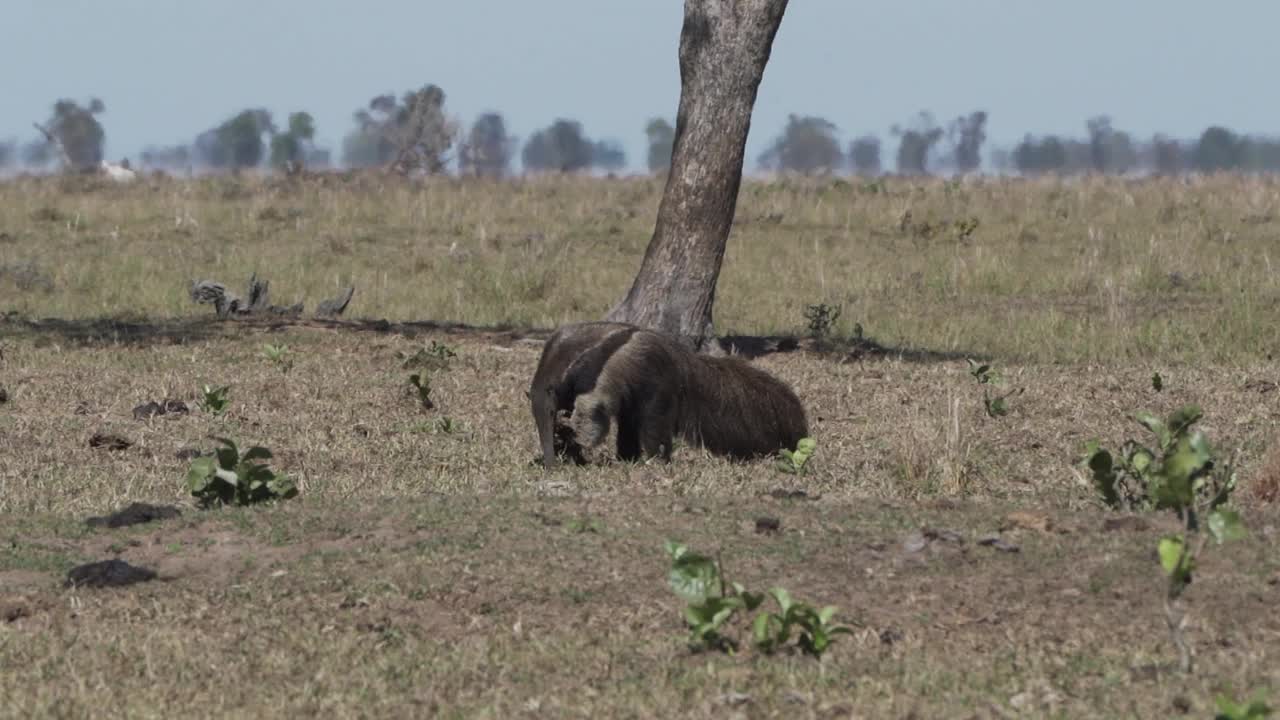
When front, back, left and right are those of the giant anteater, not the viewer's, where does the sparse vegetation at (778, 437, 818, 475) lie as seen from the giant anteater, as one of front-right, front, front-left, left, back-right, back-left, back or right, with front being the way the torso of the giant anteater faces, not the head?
back

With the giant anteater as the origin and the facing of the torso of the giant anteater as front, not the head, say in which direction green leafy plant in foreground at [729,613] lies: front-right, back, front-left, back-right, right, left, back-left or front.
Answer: left

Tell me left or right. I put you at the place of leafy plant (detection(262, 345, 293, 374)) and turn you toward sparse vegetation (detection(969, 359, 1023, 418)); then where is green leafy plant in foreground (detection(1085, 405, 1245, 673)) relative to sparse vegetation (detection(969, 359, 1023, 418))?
right

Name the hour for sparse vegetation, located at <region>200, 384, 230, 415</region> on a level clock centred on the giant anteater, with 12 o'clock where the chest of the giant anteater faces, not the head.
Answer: The sparse vegetation is roughly at 1 o'clock from the giant anteater.

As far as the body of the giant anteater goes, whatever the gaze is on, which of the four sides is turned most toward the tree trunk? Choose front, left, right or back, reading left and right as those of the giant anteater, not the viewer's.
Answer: right

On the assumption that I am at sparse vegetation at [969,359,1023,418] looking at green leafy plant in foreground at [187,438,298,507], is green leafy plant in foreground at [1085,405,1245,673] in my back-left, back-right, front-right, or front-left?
front-left

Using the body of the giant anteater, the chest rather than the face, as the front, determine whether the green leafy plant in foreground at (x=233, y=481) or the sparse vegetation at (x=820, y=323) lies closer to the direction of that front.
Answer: the green leafy plant in foreground

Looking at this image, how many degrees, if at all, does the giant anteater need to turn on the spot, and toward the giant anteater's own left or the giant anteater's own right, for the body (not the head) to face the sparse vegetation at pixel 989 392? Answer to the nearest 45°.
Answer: approximately 135° to the giant anteater's own right

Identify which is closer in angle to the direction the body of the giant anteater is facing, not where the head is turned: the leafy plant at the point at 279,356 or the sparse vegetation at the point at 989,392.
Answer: the leafy plant

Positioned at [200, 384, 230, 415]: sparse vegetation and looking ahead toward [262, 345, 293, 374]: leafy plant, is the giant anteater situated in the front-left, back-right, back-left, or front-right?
back-right

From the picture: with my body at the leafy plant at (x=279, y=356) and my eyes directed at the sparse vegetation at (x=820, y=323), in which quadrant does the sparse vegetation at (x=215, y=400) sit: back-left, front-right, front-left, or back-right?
back-right

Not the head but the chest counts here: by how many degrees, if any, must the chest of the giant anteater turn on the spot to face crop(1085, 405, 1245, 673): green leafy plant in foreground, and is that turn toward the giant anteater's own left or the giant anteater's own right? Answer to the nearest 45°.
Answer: approximately 135° to the giant anteater's own left

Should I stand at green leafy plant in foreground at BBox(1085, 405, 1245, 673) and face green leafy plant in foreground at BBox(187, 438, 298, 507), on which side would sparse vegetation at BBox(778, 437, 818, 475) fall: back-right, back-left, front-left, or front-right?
front-right

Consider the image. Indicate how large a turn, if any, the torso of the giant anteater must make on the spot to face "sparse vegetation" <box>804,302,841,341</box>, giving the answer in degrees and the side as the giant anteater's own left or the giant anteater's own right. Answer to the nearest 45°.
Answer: approximately 90° to the giant anteater's own right

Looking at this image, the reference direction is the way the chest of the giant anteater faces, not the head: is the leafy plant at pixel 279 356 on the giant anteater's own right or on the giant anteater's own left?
on the giant anteater's own right

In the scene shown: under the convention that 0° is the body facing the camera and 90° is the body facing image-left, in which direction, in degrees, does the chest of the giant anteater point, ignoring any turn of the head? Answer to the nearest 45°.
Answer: approximately 90°
